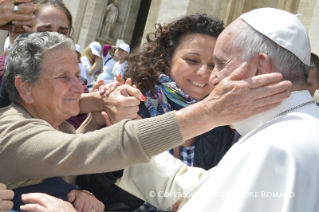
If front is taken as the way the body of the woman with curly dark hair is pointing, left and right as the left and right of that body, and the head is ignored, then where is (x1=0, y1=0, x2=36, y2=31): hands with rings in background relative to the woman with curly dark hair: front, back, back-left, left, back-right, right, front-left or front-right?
right

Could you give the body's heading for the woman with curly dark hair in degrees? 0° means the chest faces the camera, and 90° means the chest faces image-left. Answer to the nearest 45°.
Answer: approximately 315°

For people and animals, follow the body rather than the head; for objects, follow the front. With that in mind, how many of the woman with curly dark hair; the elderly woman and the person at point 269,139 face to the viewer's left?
1

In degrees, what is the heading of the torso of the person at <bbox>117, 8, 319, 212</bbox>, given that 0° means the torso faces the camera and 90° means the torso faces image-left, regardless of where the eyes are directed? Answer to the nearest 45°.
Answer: approximately 90°

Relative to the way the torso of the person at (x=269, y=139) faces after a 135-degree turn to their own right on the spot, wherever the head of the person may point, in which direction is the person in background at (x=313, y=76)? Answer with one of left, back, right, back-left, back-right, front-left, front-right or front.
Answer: front-left

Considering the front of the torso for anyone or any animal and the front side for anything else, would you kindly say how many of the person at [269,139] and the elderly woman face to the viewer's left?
1

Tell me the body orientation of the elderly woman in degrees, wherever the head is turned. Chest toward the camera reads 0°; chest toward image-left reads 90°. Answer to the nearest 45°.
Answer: approximately 270°

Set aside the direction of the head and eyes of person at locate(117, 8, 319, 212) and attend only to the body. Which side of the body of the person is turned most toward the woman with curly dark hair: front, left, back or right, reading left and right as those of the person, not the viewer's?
front

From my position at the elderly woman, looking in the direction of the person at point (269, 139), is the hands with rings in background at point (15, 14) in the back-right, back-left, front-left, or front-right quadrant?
back-left

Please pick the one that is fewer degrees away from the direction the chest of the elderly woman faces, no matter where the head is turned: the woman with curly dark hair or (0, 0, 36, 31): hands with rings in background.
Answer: the woman with curly dark hair

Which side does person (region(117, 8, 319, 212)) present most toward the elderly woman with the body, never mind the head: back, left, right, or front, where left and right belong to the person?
front
